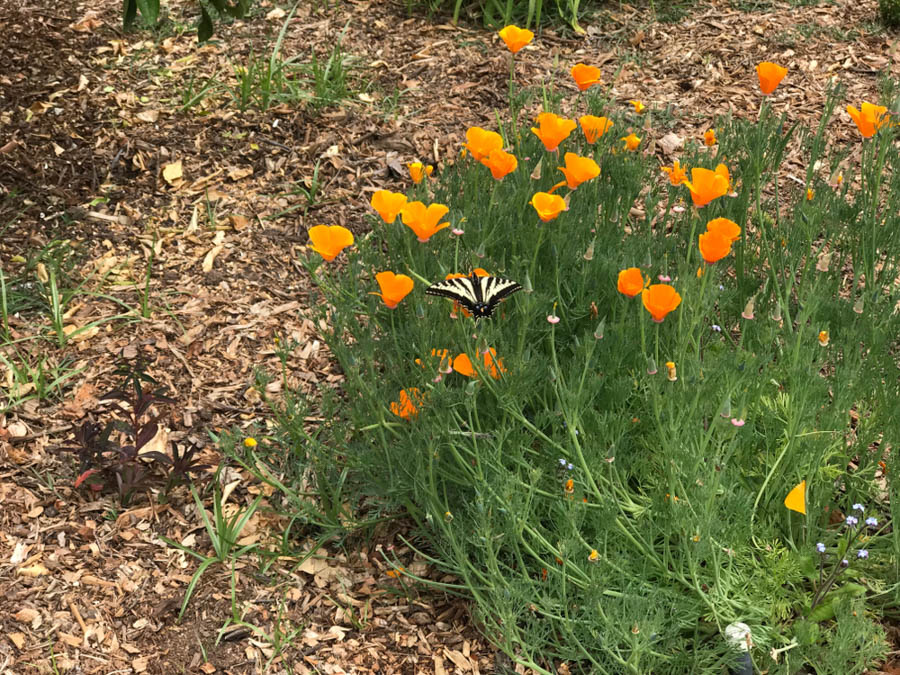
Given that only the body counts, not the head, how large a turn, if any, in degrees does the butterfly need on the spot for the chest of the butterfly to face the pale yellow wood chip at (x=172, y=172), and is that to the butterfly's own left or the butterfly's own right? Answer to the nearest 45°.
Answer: approximately 45° to the butterfly's own left

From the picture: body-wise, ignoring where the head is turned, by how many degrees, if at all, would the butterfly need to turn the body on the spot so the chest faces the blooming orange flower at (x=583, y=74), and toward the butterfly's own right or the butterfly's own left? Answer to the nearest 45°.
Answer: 0° — it already faces it

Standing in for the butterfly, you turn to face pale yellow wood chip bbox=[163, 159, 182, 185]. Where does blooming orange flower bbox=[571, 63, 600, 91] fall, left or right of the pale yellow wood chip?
right

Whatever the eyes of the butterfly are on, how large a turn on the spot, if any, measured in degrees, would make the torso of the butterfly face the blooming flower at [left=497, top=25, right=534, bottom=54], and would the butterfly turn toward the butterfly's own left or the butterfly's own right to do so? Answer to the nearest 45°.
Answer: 0° — it already faces it

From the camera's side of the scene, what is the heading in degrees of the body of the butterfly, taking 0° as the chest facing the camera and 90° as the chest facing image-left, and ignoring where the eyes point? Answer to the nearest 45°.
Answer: approximately 180°
